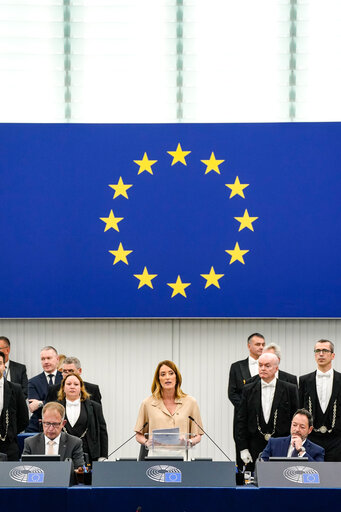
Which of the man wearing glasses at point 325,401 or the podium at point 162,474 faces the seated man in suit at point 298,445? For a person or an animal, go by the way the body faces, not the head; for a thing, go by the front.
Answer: the man wearing glasses

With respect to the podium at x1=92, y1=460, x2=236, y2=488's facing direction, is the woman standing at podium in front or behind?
behind

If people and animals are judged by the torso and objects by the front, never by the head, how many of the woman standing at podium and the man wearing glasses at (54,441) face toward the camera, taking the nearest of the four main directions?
2

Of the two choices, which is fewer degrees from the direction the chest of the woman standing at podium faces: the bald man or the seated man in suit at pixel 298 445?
the seated man in suit

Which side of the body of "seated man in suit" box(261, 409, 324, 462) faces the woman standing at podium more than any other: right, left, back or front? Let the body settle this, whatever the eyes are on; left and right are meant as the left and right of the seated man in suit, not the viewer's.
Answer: right

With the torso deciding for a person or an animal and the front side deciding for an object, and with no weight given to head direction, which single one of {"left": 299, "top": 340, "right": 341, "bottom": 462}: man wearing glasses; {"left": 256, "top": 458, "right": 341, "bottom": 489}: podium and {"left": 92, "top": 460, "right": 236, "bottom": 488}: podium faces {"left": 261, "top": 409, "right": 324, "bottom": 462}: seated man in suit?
the man wearing glasses

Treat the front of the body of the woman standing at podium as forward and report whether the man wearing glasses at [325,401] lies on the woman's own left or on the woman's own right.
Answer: on the woman's own left

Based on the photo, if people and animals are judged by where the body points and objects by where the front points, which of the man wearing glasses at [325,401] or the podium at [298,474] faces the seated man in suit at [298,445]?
the man wearing glasses

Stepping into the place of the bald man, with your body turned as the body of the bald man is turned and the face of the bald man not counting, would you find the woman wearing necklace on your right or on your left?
on your right

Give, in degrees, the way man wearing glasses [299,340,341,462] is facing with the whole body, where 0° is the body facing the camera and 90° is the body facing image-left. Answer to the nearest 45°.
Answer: approximately 0°
